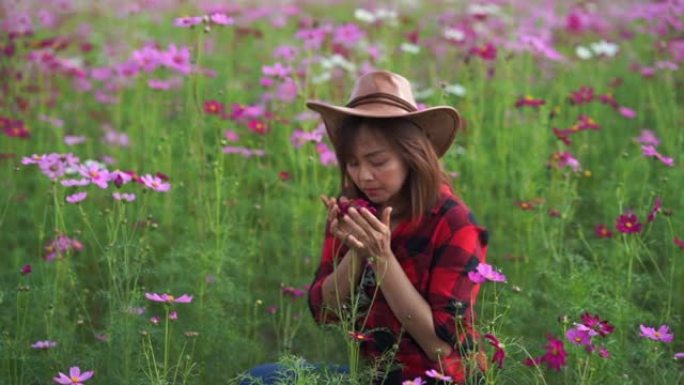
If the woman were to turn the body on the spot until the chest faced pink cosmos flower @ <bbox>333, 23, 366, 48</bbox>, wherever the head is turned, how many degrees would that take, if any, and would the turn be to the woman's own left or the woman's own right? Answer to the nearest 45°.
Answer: approximately 135° to the woman's own right

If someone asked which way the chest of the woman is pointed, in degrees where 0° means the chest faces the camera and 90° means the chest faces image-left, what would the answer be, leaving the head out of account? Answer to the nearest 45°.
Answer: approximately 45°

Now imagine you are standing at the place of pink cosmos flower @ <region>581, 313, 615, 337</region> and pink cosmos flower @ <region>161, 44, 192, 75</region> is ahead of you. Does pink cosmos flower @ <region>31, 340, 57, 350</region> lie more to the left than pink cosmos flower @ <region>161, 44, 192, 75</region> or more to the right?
left

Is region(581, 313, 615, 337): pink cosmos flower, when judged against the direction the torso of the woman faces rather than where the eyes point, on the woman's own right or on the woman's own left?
on the woman's own left

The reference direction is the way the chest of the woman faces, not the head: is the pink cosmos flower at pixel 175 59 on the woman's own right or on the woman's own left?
on the woman's own right

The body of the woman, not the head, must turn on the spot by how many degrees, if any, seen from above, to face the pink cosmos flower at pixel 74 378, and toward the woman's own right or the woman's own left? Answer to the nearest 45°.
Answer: approximately 45° to the woman's own right

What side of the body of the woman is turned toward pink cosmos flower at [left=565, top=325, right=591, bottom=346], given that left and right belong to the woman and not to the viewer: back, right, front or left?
left
